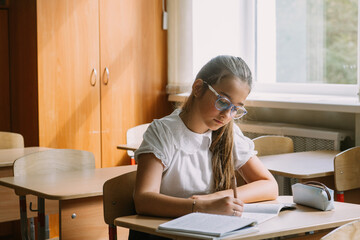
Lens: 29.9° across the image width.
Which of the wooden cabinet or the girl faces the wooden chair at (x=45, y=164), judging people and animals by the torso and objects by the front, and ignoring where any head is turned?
the wooden cabinet

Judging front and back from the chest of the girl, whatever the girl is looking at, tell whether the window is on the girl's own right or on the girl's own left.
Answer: on the girl's own left

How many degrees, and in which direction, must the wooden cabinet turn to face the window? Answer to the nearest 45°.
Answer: approximately 90° to its left

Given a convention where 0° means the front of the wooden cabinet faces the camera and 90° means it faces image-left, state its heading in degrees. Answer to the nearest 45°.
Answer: approximately 0°

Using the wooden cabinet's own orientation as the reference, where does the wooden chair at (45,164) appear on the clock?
The wooden chair is roughly at 12 o'clock from the wooden cabinet.
